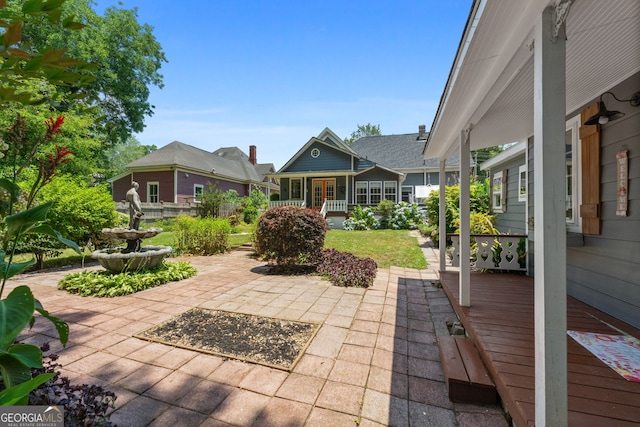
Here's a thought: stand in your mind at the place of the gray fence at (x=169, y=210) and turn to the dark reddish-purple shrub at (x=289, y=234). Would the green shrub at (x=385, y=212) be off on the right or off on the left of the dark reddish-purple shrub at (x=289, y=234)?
left

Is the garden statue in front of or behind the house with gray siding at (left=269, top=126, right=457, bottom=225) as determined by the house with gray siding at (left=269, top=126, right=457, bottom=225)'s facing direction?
in front

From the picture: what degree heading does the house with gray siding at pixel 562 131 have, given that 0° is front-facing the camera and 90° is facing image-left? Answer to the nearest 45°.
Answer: approximately 45°

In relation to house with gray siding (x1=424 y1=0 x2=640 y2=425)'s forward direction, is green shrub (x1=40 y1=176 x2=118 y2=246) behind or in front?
in front

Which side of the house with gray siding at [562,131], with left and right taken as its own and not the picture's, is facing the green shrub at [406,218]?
right

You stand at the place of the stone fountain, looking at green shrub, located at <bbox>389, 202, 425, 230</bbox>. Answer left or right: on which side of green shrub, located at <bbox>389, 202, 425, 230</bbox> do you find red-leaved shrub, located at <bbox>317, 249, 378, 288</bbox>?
right

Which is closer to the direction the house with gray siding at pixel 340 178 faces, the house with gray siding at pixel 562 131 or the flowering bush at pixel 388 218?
the house with gray siding

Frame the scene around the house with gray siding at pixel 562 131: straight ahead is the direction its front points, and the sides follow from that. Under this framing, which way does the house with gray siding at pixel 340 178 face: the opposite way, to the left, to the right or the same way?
to the left

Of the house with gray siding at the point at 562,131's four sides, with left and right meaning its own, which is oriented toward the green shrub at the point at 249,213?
right

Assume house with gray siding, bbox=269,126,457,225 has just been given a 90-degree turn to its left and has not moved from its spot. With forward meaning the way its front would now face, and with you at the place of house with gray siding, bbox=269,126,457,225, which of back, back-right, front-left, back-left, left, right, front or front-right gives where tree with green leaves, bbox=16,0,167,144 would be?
back

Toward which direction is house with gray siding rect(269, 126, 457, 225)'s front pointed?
toward the camera

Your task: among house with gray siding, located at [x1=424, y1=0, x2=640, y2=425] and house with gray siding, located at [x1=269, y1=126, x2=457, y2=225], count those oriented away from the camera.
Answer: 0
